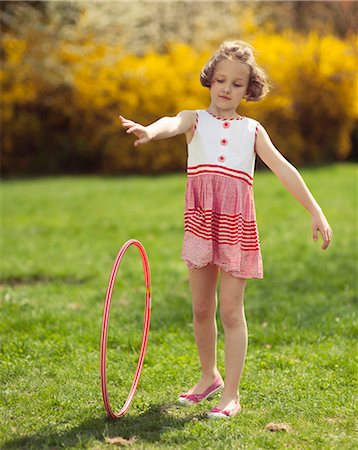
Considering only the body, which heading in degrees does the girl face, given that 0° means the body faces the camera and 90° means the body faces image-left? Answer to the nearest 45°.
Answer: approximately 0°
